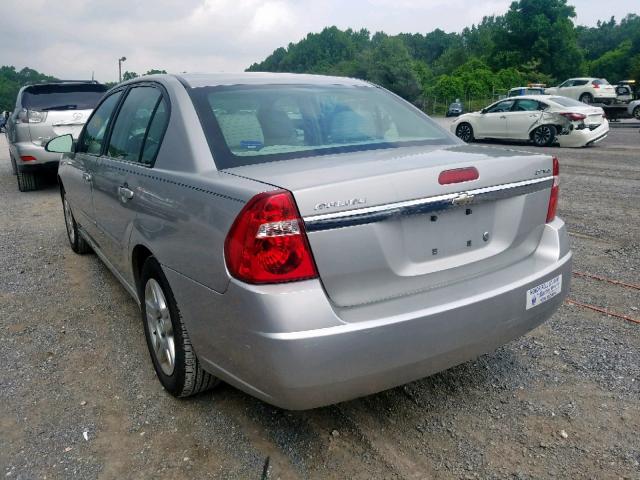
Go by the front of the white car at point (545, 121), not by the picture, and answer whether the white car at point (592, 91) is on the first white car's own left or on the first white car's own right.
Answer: on the first white car's own right

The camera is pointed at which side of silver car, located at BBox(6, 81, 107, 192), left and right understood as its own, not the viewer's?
back

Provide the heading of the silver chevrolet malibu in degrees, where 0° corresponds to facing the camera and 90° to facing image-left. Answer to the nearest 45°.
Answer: approximately 135°

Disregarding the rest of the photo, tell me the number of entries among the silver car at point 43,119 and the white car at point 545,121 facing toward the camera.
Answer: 0

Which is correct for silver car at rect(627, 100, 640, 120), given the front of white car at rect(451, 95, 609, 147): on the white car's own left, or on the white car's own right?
on the white car's own right

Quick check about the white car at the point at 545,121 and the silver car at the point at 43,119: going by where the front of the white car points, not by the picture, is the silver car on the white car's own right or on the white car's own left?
on the white car's own left

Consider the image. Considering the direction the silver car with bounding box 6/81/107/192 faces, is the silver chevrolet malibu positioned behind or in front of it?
behind

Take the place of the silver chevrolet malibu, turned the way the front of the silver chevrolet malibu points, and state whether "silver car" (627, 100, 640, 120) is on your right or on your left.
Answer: on your right

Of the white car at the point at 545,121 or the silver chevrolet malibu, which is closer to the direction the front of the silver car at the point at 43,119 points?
the white car

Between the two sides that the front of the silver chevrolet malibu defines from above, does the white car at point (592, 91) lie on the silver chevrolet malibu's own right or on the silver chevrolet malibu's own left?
on the silver chevrolet malibu's own right

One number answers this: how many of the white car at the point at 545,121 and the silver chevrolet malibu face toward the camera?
0

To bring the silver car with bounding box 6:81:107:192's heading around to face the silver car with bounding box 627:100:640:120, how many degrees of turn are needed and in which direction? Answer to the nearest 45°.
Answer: approximately 90° to its right

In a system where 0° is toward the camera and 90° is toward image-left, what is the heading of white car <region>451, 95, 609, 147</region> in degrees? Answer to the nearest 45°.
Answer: approximately 135°

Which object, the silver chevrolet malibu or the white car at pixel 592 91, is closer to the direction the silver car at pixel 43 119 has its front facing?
the white car

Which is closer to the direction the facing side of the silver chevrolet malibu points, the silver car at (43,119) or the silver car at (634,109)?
the silver car at (43,119)
